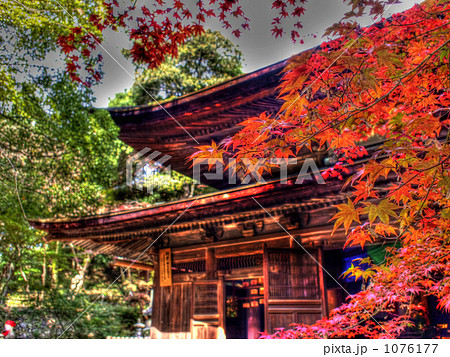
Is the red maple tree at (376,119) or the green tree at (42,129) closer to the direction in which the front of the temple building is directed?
the red maple tree

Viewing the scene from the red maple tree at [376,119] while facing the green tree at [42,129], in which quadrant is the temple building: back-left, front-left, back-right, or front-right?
front-right

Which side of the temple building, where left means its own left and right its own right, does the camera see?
front

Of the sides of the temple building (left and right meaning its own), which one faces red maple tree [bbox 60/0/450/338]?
front

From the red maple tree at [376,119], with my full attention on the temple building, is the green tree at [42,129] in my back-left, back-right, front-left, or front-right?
front-left

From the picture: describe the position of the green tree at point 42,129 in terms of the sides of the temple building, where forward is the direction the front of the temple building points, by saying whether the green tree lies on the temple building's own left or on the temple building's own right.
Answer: on the temple building's own right

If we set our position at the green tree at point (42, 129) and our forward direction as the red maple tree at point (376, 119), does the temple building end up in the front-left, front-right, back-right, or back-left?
front-left
